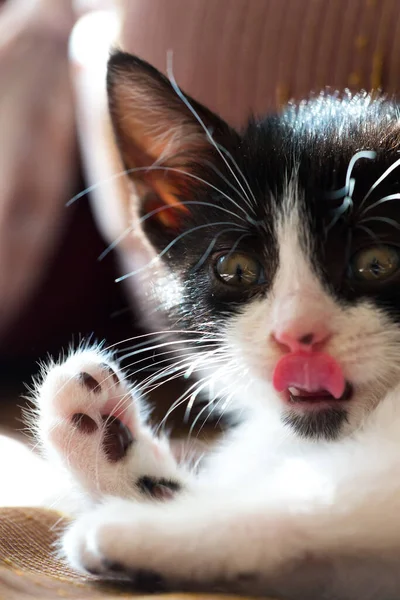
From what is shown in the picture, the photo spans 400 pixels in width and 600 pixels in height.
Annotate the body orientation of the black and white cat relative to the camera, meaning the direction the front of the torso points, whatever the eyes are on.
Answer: toward the camera
